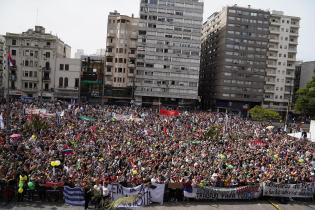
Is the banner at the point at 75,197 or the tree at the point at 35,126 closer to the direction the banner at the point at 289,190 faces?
the banner

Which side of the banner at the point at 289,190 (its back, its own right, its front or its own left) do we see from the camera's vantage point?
front

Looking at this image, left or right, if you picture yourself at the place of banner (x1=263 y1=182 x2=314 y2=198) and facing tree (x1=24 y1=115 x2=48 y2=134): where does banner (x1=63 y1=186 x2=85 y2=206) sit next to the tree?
left

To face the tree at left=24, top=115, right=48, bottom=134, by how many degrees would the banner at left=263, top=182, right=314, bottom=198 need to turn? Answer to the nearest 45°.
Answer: approximately 90° to its right

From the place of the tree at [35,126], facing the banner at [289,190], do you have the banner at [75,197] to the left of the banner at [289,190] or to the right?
right

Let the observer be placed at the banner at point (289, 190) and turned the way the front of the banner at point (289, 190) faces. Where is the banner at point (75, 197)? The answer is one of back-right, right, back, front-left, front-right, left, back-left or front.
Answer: front-right
